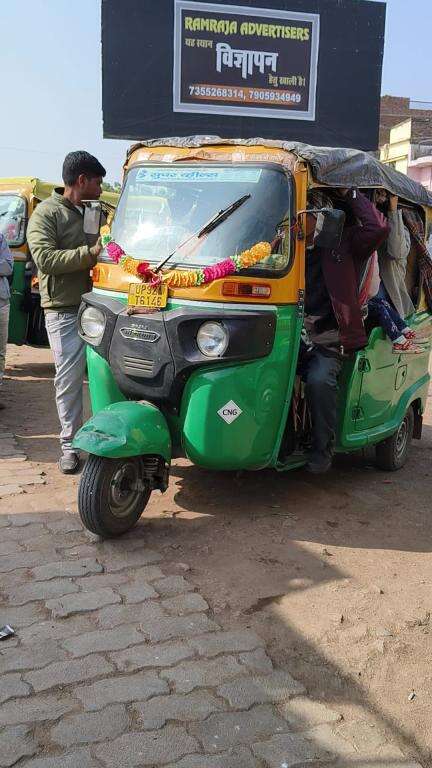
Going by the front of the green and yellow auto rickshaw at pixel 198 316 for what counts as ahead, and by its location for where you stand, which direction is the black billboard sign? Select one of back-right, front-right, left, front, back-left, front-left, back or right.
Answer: back-right

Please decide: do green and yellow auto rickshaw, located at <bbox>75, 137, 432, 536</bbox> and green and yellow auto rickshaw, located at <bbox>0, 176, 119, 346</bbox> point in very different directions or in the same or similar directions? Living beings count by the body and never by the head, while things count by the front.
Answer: same or similar directions

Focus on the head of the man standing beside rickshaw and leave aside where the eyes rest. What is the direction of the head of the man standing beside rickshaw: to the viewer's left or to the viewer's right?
to the viewer's right

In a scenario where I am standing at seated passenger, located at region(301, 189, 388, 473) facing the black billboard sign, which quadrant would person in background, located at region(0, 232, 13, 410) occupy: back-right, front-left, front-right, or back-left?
front-left

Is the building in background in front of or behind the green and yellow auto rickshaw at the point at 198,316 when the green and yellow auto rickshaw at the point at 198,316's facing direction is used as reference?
behind

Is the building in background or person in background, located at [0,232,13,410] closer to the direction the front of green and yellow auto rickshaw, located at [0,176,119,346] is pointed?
the person in background

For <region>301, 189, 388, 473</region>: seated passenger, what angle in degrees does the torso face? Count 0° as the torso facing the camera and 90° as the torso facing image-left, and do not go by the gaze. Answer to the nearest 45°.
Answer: approximately 45°

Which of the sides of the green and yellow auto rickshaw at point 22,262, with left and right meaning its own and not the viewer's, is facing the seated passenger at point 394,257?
left

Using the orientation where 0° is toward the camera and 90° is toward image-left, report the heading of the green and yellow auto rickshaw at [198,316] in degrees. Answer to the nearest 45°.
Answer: approximately 45°

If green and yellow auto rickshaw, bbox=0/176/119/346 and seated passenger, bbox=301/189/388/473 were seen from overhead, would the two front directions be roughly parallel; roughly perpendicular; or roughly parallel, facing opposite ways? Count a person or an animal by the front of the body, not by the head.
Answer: roughly parallel

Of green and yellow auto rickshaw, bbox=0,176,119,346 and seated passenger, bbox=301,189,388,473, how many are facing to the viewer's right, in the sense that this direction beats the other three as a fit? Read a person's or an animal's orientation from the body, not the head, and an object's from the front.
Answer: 0

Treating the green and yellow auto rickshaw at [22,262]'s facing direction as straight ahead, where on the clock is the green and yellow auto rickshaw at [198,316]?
the green and yellow auto rickshaw at [198,316] is roughly at 10 o'clock from the green and yellow auto rickshaw at [22,262].

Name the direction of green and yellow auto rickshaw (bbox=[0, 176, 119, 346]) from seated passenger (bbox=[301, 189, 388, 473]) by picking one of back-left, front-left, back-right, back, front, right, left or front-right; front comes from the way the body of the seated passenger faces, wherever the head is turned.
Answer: right

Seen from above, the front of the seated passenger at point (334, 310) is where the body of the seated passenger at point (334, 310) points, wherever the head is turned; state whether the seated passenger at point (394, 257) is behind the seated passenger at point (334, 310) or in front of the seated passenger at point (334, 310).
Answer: behind

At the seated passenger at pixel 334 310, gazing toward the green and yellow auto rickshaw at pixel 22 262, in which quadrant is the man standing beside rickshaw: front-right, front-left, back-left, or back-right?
front-left
